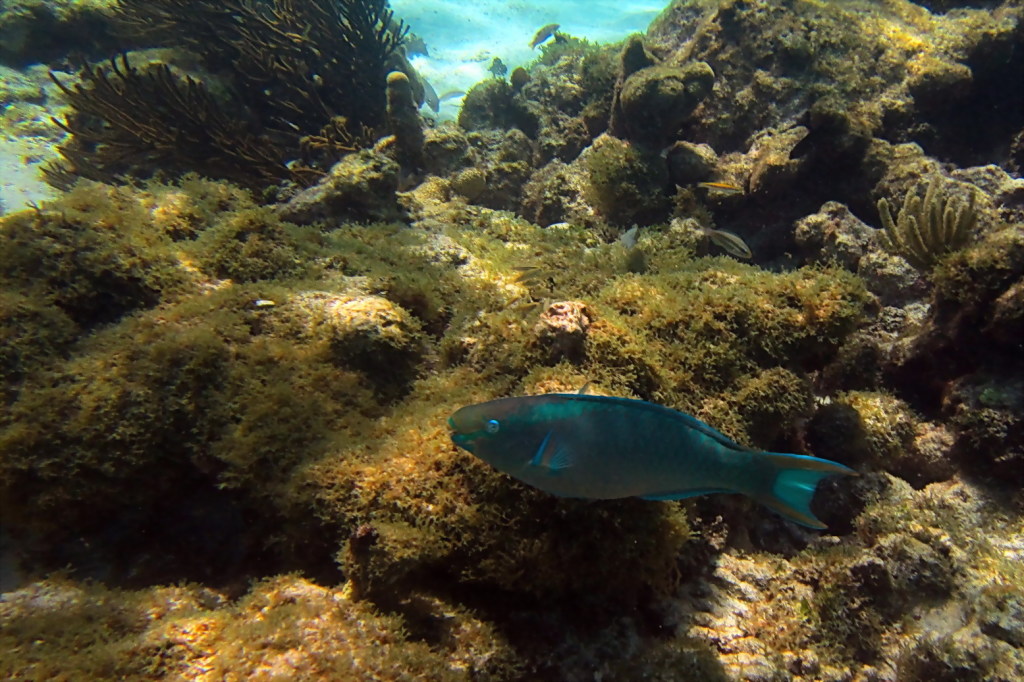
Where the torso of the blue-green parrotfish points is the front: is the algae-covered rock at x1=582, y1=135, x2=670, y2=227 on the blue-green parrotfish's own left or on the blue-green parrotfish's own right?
on the blue-green parrotfish's own right

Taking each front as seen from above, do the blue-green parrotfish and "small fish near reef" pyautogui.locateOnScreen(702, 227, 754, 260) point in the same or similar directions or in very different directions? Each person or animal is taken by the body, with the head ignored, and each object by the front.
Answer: very different directions

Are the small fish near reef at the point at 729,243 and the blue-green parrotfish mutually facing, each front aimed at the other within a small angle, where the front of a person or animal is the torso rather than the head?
no

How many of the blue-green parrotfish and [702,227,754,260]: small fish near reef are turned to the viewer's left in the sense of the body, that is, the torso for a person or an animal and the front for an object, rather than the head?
1

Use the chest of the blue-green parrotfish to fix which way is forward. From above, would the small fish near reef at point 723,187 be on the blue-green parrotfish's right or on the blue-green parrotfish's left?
on the blue-green parrotfish's right

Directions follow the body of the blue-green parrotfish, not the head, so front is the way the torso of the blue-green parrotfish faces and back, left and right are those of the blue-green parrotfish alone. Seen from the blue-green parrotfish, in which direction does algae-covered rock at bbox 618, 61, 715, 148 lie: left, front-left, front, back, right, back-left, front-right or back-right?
right

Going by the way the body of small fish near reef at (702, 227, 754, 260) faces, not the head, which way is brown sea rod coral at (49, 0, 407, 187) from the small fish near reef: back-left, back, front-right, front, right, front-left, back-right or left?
back

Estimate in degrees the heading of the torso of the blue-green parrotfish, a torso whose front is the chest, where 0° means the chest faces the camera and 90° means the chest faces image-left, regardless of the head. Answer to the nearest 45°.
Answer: approximately 90°

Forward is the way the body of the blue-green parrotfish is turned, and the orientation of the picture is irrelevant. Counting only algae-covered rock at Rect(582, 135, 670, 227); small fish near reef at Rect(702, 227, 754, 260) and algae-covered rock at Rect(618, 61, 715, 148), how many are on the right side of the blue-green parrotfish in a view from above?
3

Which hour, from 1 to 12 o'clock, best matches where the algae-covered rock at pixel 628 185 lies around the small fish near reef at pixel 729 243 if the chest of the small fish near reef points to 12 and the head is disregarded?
The algae-covered rock is roughly at 7 o'clock from the small fish near reef.

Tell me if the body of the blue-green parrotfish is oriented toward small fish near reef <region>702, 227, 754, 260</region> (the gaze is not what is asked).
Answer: no

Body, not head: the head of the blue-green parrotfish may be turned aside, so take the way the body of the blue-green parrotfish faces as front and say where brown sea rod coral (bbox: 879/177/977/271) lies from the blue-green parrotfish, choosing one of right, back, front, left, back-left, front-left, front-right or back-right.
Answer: back-right
